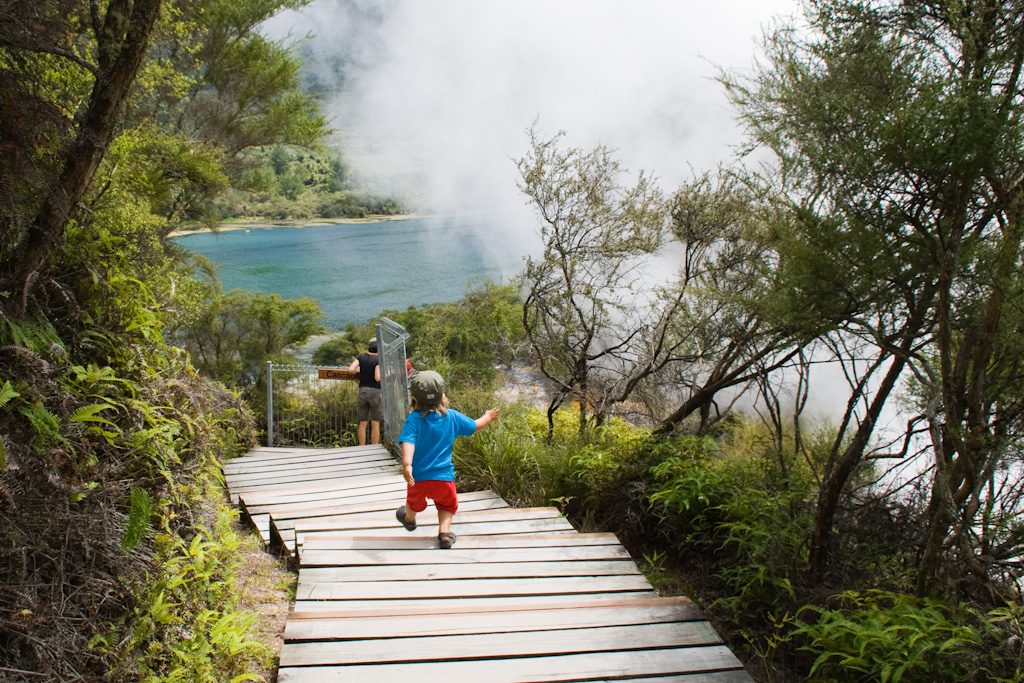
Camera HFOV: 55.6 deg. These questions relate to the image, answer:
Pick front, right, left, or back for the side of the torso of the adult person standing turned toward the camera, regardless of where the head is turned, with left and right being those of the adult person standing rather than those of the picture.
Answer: back

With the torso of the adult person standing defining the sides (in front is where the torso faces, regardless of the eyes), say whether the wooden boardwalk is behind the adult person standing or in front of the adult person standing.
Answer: behind

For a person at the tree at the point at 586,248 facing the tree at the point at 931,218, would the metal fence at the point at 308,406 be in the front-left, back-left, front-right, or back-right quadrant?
back-right

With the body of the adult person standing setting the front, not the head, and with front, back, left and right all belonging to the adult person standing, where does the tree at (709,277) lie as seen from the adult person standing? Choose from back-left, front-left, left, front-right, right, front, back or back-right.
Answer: back-right

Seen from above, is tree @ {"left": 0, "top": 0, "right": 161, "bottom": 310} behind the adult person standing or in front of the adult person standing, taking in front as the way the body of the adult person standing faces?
behind

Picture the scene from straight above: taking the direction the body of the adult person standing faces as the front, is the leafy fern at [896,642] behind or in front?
behind

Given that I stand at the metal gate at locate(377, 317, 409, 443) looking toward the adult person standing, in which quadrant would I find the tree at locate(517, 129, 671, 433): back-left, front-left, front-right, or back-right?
back-right
